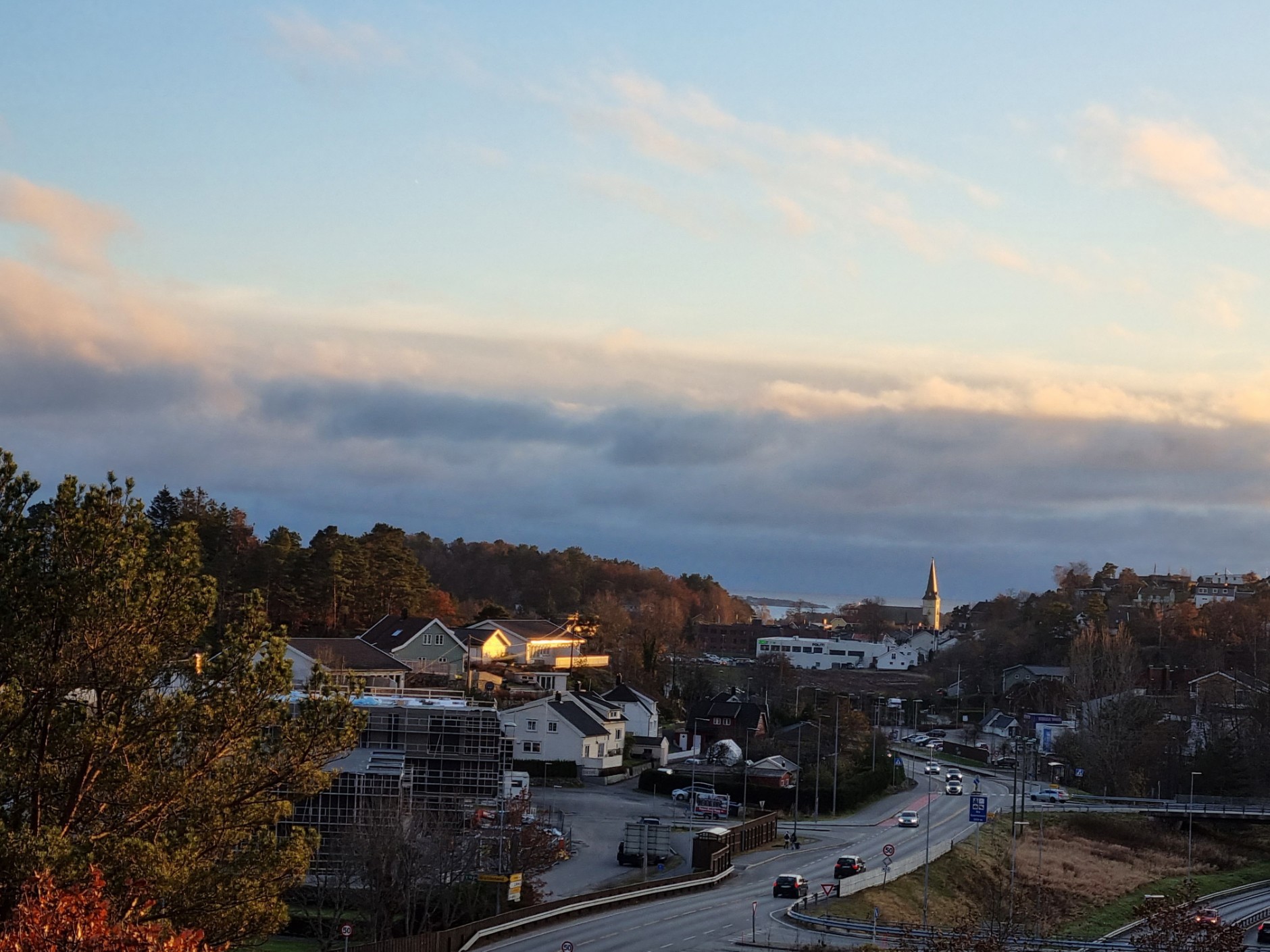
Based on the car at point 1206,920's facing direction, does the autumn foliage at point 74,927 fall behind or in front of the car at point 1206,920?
in front

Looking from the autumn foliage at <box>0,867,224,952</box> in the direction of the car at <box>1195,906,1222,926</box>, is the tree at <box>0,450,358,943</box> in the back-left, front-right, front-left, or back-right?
front-left

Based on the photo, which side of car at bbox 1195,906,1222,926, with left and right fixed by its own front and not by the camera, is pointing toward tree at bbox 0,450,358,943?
front
